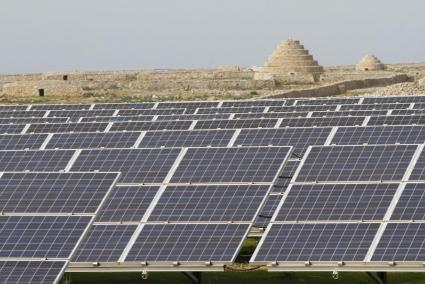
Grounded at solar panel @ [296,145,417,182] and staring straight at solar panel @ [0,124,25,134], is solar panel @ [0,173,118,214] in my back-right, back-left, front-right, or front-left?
front-left

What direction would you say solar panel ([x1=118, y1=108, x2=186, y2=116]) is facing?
toward the camera

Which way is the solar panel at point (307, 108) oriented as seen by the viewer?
toward the camera

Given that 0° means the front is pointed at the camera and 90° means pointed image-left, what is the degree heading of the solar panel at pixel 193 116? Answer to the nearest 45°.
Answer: approximately 0°

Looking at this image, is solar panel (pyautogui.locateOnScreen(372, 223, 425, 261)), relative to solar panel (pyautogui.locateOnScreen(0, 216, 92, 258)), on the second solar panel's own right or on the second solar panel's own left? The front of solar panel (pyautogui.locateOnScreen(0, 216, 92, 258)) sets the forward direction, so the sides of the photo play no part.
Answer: on the second solar panel's own left

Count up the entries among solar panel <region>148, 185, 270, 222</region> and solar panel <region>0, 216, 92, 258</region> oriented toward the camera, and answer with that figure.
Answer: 2

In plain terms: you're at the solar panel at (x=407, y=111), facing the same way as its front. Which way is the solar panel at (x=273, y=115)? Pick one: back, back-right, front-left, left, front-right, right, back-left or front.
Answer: right

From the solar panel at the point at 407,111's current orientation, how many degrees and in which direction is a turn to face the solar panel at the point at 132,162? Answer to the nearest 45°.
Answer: approximately 45° to its right

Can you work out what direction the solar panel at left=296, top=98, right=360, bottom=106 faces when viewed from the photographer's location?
facing the viewer

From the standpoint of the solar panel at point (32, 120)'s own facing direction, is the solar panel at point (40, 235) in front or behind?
in front

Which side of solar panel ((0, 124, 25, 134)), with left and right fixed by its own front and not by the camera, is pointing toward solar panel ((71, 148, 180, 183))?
front
